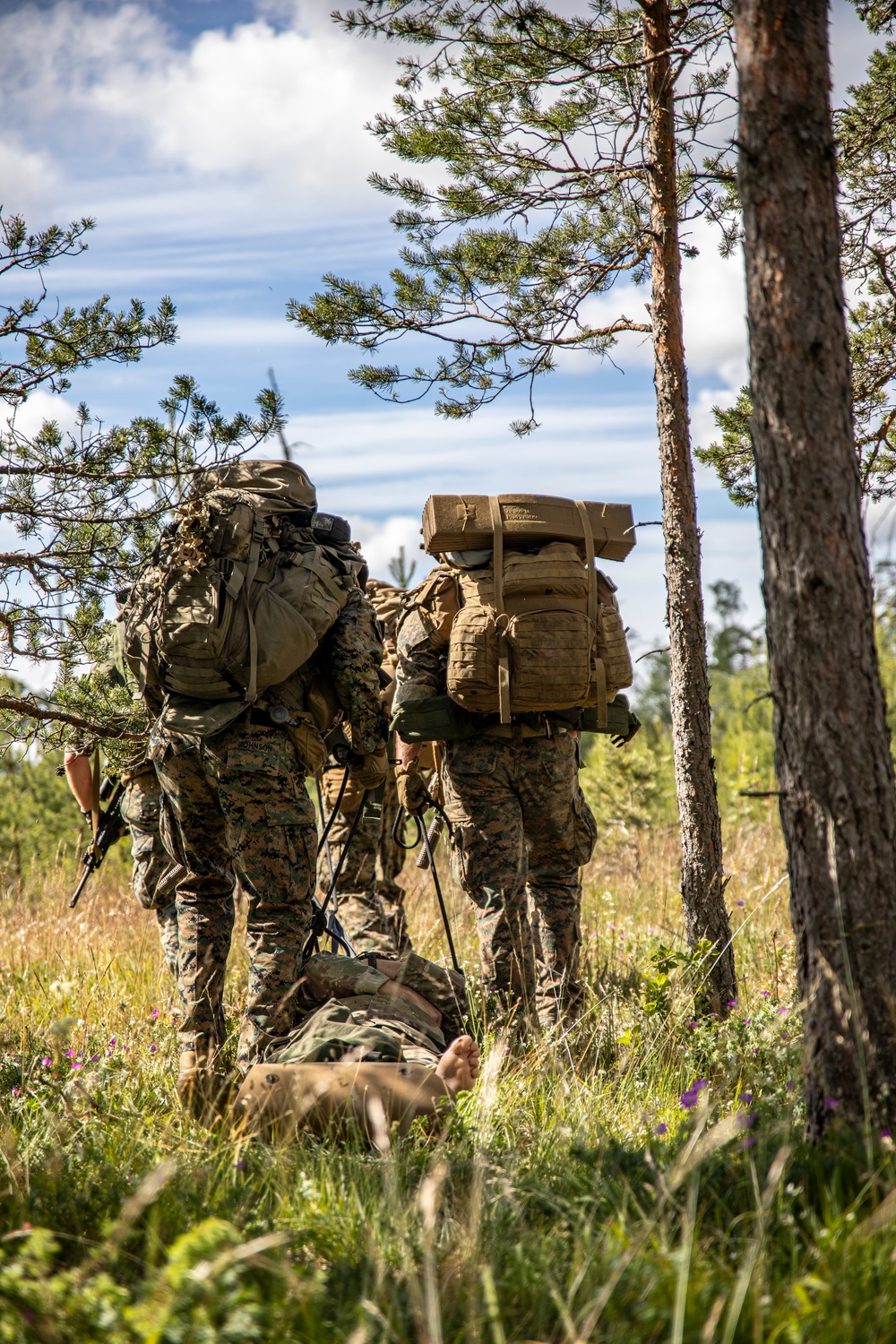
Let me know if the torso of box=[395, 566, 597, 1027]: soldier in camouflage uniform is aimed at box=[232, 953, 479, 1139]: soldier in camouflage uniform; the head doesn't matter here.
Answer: no

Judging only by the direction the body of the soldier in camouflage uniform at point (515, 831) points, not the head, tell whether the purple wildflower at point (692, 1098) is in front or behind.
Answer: behind

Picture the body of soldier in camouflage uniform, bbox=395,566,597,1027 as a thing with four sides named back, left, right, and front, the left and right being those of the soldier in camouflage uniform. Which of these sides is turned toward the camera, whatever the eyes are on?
back

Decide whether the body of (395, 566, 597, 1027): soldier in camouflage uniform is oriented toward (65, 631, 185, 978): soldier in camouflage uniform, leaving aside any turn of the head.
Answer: no

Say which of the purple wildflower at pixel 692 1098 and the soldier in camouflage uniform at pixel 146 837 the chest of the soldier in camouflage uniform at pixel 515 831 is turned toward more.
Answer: the soldier in camouflage uniform

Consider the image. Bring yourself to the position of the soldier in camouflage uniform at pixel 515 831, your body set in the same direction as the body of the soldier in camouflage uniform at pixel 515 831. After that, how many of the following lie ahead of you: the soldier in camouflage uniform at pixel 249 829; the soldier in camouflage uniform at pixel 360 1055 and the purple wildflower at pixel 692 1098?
0

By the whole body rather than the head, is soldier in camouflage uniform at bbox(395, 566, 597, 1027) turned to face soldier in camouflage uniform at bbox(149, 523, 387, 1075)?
no

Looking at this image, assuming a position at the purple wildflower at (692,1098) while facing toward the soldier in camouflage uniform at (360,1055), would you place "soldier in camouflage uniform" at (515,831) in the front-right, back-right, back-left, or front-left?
front-right

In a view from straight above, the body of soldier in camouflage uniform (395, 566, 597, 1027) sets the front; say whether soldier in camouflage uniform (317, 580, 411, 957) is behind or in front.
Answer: in front
